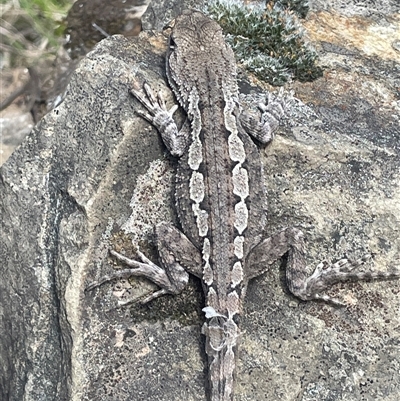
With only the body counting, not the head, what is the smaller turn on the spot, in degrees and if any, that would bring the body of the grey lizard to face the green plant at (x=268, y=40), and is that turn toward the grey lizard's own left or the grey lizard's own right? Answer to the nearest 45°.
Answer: approximately 45° to the grey lizard's own right

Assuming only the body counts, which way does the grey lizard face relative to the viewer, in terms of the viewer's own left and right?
facing away from the viewer
